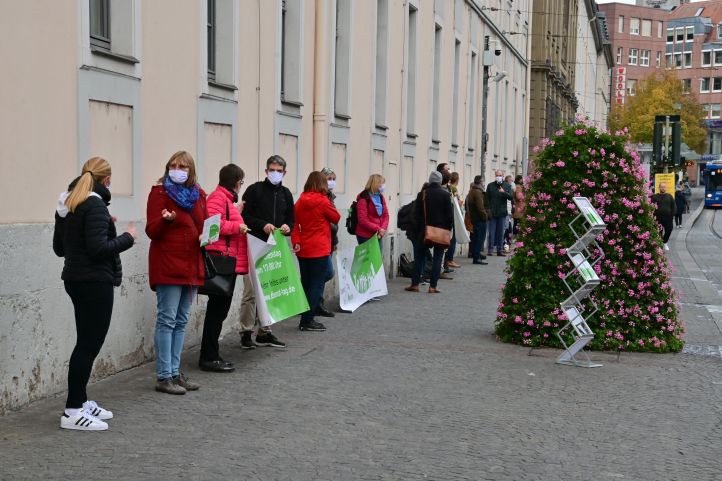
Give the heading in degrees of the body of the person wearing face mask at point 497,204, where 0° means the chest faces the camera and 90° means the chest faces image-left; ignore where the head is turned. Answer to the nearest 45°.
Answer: approximately 0°

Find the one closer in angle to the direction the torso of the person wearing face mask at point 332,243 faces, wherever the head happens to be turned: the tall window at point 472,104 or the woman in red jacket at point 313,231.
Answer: the woman in red jacket

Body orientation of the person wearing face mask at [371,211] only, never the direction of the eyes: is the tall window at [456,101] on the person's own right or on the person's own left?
on the person's own left

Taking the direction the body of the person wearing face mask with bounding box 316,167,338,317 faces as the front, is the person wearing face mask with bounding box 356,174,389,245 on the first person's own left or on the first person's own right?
on the first person's own left

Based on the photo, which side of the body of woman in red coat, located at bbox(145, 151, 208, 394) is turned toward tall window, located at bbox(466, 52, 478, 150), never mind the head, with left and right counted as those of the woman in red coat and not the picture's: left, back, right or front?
left

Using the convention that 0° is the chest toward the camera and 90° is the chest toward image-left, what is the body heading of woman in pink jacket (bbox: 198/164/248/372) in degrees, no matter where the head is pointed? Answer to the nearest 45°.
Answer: approximately 270°
